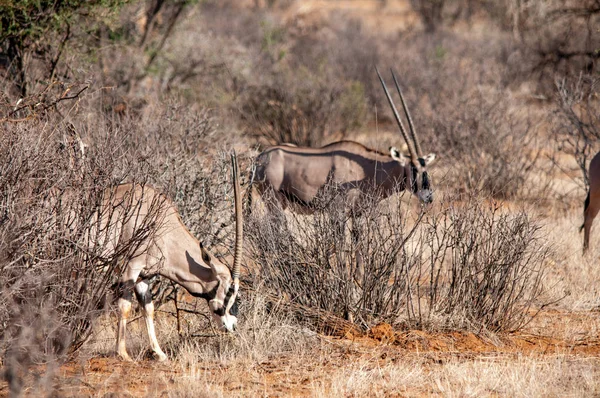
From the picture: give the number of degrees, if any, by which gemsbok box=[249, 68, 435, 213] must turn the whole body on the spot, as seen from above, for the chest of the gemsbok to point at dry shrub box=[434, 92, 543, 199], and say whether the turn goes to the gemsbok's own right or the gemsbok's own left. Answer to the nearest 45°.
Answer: approximately 45° to the gemsbok's own left

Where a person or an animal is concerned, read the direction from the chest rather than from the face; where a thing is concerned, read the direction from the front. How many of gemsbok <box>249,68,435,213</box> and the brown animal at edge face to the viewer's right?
2

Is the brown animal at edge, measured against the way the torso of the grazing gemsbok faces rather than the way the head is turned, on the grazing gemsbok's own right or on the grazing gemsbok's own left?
on the grazing gemsbok's own left

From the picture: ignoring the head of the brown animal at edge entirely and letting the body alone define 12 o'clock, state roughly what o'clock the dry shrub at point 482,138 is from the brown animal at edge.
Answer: The dry shrub is roughly at 8 o'clock from the brown animal at edge.

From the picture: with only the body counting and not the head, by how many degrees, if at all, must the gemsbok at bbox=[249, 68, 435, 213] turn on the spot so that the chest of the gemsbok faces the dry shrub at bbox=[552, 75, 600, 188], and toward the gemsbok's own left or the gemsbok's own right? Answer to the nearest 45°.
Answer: approximately 45° to the gemsbok's own left

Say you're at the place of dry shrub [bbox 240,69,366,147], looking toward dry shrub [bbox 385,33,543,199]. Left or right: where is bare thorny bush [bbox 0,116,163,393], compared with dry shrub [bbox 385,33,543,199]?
right

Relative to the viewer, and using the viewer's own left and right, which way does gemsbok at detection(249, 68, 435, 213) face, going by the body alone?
facing to the right of the viewer

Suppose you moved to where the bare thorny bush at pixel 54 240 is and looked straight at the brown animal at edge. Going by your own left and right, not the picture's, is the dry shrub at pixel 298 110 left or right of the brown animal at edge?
left

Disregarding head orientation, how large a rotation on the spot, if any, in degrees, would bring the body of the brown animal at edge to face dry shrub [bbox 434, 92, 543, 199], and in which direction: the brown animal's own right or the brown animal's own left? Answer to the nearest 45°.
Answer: approximately 135° to the brown animal's own left

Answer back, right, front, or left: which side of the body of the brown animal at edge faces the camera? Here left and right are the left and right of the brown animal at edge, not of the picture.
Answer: right
